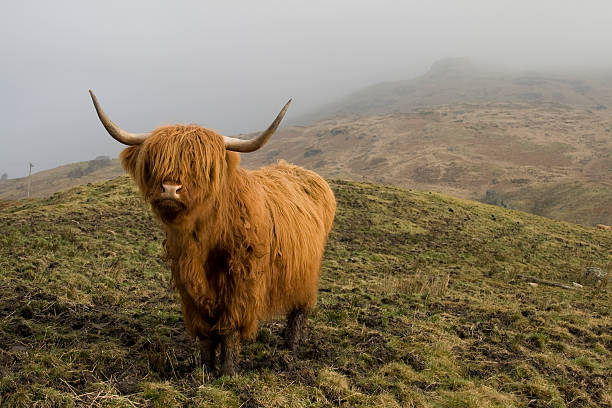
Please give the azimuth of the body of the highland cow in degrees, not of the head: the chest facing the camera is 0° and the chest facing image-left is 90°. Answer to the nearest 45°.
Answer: approximately 45°
